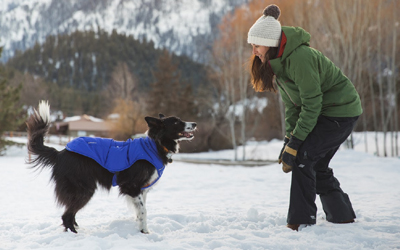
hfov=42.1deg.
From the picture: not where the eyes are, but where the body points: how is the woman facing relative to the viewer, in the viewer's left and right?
facing to the left of the viewer

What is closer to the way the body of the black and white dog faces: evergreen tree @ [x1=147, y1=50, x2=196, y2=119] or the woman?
the woman

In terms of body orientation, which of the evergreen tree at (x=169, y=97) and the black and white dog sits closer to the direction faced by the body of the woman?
the black and white dog

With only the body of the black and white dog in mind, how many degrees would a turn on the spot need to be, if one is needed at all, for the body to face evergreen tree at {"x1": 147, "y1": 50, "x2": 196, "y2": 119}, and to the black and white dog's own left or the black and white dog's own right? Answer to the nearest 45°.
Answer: approximately 90° to the black and white dog's own left

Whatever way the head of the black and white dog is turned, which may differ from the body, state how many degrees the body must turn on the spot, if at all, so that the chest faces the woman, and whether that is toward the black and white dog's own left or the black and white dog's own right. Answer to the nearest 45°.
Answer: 0° — it already faces them

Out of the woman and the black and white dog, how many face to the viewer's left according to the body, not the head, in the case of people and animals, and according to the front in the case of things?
1

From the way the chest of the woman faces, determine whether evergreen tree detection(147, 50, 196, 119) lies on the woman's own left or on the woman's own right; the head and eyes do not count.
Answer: on the woman's own right

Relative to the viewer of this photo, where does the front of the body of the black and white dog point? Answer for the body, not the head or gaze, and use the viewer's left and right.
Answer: facing to the right of the viewer
